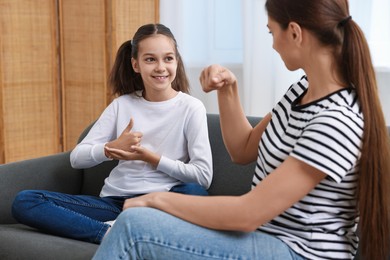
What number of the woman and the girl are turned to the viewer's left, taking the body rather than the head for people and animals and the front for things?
1

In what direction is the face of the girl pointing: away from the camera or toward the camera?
toward the camera

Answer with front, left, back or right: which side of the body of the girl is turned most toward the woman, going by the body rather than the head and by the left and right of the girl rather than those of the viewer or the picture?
front

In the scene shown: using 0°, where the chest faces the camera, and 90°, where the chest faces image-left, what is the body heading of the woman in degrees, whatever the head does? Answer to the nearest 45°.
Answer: approximately 90°

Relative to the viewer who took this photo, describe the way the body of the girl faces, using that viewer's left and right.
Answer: facing the viewer
